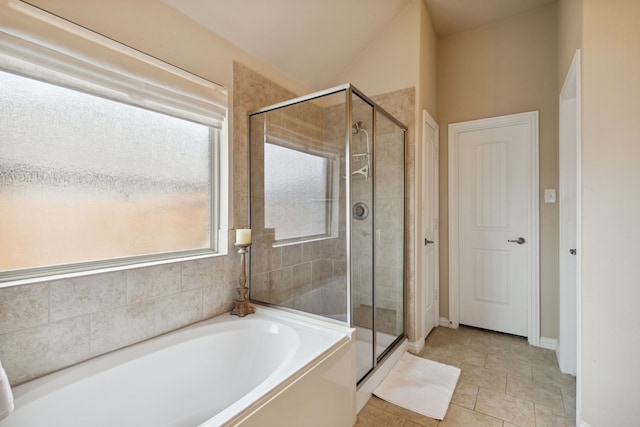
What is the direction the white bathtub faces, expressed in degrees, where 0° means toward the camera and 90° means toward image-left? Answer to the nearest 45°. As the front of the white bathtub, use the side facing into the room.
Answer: approximately 315°

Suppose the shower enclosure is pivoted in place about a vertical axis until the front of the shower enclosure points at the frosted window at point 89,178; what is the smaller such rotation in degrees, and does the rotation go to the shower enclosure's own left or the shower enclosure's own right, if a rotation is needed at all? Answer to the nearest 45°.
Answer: approximately 90° to the shower enclosure's own right

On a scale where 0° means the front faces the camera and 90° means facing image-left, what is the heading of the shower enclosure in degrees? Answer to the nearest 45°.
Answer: approximately 315°

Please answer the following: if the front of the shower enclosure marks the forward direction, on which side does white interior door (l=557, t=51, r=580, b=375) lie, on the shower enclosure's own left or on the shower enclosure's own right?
on the shower enclosure's own left

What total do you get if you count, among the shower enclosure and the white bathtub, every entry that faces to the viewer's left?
0

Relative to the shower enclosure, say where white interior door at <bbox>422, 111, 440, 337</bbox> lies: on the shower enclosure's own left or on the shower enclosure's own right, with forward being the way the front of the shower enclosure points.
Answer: on the shower enclosure's own left

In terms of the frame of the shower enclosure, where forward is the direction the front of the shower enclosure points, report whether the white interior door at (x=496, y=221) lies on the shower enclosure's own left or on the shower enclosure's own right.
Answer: on the shower enclosure's own left

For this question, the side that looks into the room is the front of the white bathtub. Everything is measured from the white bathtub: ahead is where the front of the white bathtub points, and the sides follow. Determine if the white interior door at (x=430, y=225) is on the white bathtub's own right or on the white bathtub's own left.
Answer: on the white bathtub's own left

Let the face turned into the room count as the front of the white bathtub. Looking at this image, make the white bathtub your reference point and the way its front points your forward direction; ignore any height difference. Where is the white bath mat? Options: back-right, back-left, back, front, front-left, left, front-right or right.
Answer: front-left
